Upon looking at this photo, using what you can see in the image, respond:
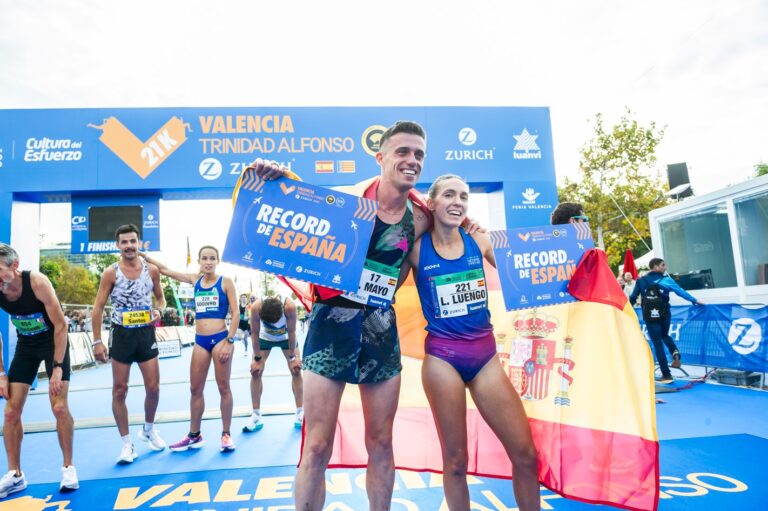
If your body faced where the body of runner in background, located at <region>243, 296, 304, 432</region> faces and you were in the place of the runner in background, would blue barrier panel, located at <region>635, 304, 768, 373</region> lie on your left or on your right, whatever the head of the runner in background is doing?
on your left

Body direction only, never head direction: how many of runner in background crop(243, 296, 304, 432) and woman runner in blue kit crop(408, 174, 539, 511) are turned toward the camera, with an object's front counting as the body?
2

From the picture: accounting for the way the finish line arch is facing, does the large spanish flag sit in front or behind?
in front

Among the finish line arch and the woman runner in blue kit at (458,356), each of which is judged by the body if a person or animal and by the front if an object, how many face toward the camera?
2

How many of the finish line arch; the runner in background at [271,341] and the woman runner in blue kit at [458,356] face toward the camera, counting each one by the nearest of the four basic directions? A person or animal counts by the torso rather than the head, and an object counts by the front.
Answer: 3

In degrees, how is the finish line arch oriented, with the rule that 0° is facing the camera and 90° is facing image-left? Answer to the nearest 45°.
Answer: approximately 0°

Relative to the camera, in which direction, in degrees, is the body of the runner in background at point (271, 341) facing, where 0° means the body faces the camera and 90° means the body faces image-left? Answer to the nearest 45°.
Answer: approximately 0°

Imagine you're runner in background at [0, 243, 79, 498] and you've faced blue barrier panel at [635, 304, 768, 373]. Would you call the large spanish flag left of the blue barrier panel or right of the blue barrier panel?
right

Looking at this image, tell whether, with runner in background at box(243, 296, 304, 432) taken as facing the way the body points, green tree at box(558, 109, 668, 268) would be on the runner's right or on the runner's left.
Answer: on the runner's left
